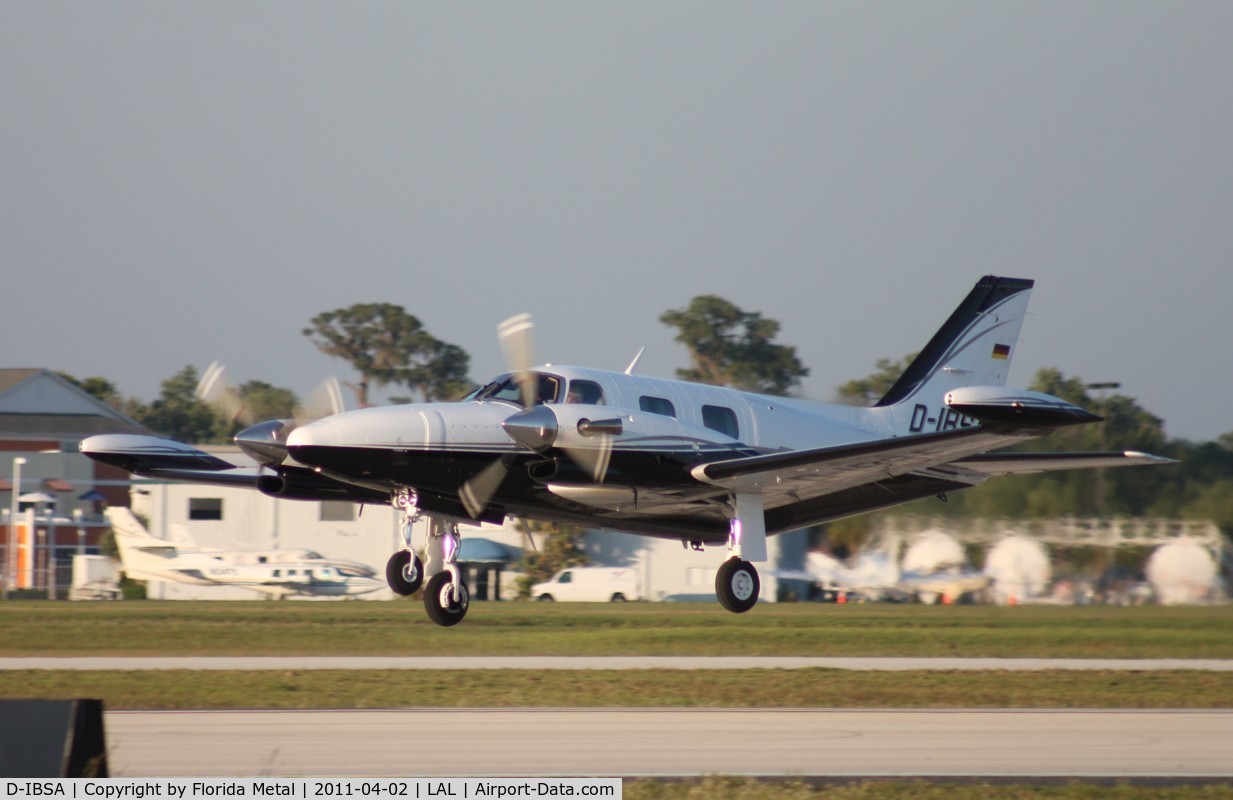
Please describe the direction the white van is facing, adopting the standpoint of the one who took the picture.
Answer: facing to the left of the viewer

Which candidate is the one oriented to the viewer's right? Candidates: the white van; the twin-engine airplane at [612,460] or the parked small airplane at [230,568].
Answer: the parked small airplane

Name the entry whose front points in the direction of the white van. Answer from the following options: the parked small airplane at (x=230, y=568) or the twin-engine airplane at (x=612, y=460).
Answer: the parked small airplane

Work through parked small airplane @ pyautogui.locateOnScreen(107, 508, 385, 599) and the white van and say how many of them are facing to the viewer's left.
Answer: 1

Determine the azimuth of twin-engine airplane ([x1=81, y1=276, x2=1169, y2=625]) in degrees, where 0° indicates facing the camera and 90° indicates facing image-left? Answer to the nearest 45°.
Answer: approximately 45°

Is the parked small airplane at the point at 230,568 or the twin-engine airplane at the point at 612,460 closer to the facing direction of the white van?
the parked small airplane

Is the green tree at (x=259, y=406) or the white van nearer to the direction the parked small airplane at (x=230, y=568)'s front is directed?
the white van

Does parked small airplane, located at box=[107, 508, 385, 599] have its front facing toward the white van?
yes

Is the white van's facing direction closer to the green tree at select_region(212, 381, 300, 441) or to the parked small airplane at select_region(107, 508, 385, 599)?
the parked small airplane

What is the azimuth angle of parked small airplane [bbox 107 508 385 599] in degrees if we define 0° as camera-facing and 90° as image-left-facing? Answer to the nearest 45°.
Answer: approximately 270°

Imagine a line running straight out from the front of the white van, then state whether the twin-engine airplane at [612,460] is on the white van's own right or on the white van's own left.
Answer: on the white van's own left

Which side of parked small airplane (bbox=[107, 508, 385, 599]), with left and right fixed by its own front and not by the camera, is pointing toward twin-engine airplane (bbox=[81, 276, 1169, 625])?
right

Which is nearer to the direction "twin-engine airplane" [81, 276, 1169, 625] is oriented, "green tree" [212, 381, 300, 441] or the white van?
the green tree
